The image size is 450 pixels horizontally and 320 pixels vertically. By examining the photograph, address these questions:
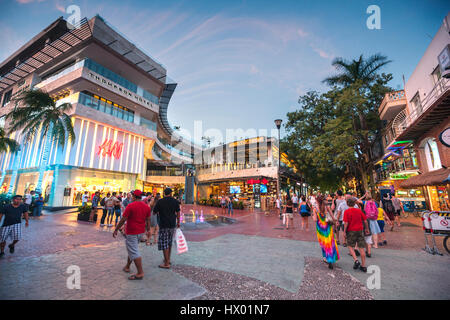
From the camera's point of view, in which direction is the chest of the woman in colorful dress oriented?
away from the camera

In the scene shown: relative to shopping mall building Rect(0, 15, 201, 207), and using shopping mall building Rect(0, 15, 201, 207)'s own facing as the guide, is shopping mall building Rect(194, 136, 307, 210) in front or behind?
in front

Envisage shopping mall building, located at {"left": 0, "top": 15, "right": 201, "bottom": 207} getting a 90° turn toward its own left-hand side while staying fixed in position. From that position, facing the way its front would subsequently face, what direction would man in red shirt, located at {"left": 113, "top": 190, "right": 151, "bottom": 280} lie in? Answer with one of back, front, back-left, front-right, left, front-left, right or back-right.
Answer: back-right

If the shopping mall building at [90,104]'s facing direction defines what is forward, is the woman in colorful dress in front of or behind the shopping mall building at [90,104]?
in front

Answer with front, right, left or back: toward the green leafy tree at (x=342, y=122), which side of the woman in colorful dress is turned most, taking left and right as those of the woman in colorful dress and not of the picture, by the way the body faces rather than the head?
front
